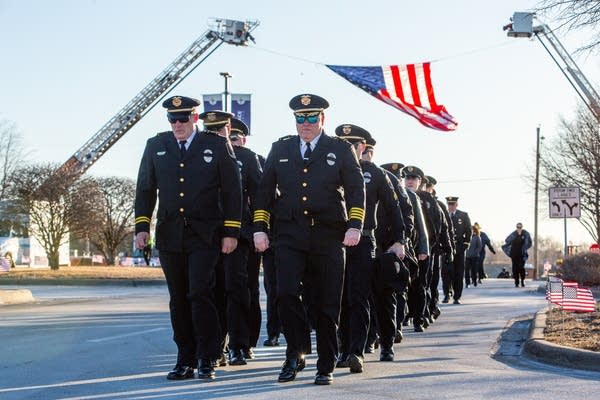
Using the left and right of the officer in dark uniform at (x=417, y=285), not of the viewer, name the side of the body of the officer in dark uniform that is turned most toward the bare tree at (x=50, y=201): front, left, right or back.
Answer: right

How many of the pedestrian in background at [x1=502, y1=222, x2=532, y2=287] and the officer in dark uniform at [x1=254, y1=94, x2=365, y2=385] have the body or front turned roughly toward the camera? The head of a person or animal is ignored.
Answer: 2

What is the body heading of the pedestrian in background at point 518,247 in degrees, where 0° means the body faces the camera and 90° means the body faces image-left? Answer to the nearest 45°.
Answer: approximately 0°
